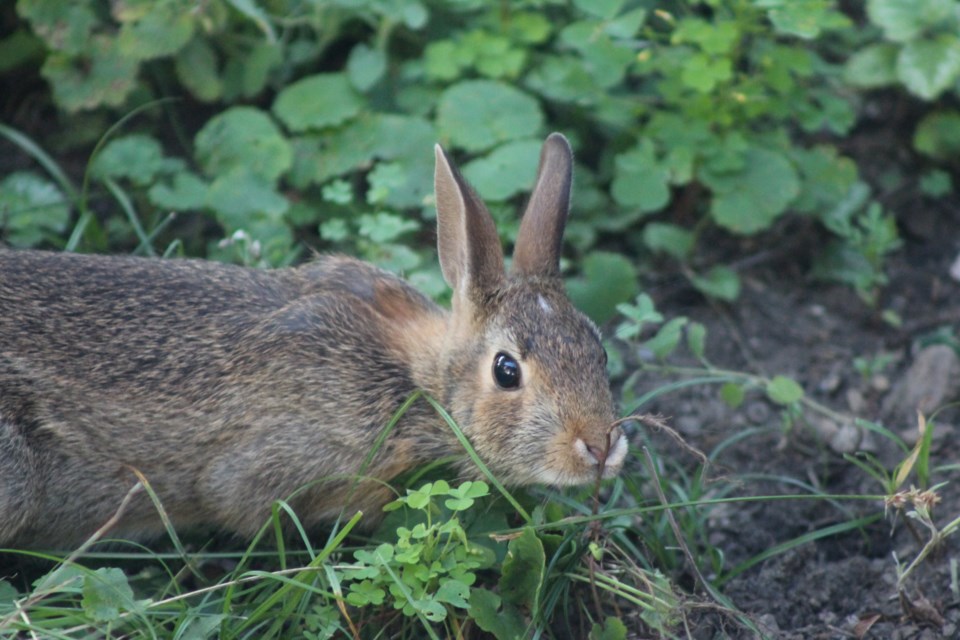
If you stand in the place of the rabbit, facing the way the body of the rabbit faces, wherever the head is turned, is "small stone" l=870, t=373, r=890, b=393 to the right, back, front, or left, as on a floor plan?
front

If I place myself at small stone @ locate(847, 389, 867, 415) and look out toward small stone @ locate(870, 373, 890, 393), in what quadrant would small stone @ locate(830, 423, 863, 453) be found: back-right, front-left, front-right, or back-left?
back-right

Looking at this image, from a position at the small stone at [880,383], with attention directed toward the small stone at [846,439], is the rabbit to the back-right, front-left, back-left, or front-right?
front-right

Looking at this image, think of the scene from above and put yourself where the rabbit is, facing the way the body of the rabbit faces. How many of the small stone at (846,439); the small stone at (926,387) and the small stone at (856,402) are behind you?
0

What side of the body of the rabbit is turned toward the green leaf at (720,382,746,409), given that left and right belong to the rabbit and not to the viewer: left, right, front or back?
front

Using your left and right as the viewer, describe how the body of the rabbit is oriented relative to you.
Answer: facing to the right of the viewer

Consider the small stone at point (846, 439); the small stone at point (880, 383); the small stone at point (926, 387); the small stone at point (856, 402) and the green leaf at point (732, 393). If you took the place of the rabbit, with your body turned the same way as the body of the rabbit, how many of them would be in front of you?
5

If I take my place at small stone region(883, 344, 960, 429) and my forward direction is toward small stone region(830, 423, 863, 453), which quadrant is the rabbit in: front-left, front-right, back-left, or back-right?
front-right

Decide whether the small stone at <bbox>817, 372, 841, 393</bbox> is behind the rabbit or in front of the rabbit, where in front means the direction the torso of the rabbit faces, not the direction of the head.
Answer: in front

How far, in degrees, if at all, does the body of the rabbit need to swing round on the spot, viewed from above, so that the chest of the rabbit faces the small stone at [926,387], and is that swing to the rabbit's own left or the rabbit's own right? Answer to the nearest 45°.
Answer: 0° — it already faces it
